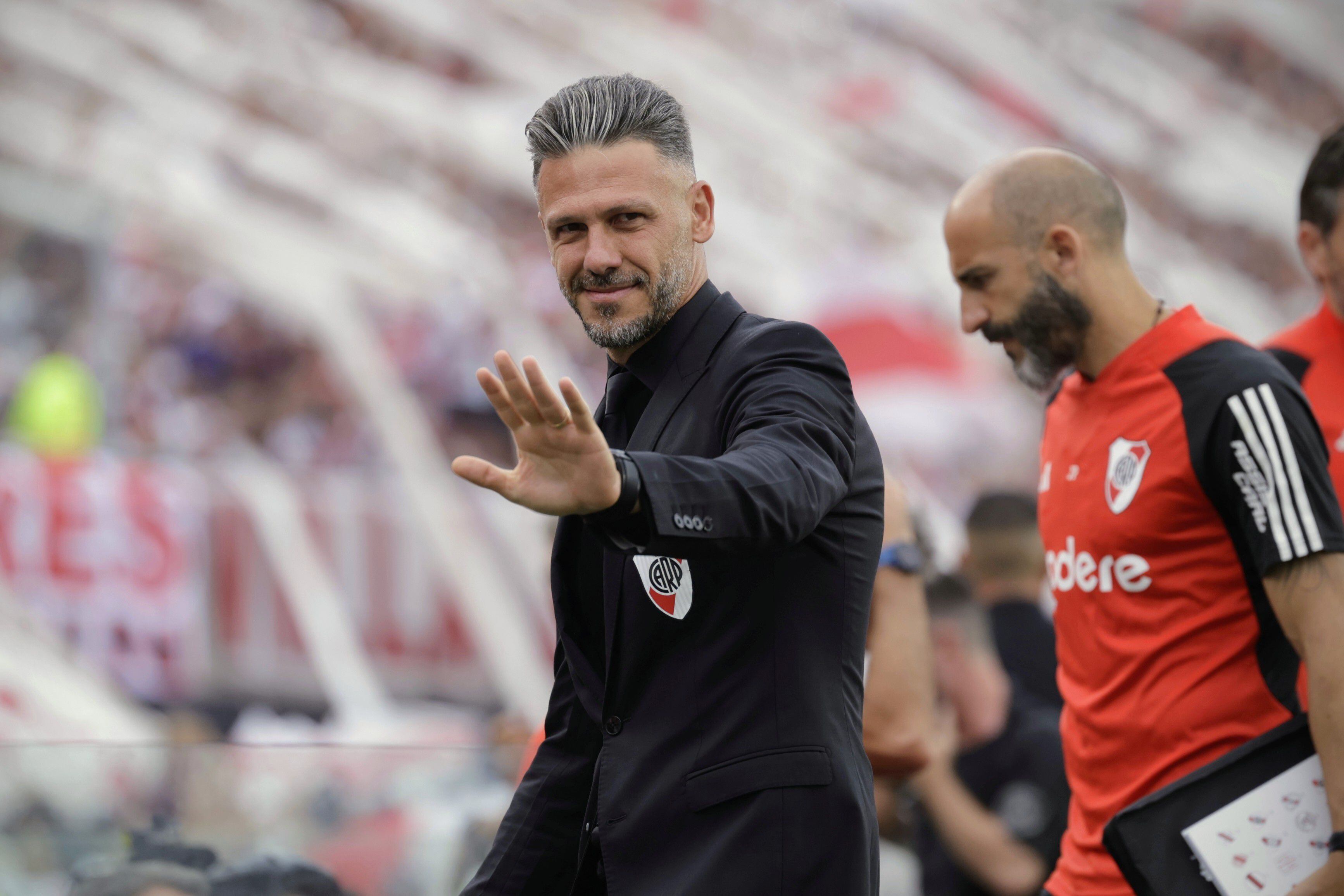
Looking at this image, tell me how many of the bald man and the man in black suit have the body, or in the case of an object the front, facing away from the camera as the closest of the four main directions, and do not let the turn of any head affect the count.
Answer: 0

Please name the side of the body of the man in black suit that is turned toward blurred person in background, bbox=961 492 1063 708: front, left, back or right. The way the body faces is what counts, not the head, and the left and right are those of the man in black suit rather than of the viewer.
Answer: back

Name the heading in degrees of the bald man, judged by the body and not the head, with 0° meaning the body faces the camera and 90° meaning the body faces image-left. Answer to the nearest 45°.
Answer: approximately 45°

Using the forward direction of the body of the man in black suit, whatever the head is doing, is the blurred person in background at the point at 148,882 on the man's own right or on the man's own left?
on the man's own right

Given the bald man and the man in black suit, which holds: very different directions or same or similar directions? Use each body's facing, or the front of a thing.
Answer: same or similar directions

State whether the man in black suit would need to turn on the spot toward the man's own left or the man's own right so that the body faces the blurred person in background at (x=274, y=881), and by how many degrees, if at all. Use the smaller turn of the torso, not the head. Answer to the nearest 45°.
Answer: approximately 90° to the man's own right

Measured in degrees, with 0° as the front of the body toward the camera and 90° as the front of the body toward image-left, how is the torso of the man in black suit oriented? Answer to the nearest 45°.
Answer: approximately 45°

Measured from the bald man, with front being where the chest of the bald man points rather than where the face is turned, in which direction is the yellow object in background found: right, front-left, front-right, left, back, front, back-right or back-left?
right

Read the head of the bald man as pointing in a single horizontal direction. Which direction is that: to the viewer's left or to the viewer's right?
to the viewer's left

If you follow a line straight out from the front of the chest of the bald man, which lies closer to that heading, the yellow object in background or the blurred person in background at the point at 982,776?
the yellow object in background

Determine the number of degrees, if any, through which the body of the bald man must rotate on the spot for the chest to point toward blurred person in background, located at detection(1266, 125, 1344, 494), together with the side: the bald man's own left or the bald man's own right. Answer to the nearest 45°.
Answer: approximately 180°

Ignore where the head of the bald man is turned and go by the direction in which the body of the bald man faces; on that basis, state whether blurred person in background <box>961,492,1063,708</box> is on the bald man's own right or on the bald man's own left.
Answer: on the bald man's own right
